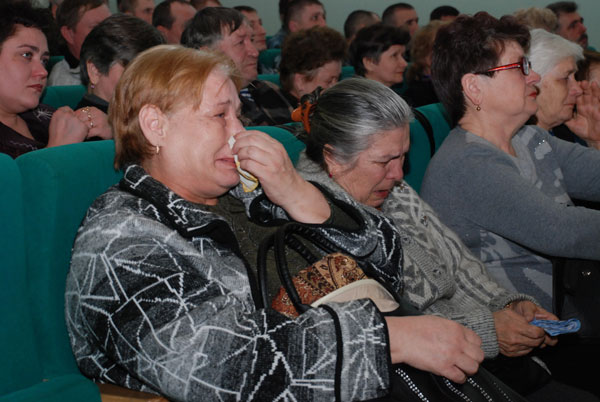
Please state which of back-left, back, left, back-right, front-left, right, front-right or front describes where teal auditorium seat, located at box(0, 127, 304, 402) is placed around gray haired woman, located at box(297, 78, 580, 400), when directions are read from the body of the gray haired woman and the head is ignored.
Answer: right

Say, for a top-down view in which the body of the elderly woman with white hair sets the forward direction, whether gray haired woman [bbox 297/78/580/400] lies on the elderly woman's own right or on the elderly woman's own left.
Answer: on the elderly woman's own right

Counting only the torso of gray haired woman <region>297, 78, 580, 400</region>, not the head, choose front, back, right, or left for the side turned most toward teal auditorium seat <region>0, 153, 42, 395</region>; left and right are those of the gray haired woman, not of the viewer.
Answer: right

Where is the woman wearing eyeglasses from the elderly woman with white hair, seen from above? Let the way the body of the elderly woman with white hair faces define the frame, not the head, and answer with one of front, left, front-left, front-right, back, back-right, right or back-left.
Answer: right

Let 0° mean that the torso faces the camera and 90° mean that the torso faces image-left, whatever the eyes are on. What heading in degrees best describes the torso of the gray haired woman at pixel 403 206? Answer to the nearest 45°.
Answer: approximately 315°

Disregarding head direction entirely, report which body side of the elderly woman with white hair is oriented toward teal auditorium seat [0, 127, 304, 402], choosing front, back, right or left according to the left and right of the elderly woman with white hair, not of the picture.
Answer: right

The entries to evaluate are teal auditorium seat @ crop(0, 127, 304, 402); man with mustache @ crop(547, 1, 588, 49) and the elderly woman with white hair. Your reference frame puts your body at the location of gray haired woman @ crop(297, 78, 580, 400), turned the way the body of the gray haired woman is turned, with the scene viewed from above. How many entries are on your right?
1
